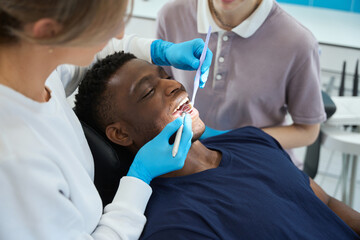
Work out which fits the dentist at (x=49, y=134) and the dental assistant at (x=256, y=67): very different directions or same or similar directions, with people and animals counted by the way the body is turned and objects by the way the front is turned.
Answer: very different directions

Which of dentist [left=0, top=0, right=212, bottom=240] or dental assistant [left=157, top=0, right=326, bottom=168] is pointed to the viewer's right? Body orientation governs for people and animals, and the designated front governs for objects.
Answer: dentist [left=0, top=0, right=212, bottom=240]

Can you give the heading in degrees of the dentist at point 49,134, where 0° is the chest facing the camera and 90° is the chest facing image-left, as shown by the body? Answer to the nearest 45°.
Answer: approximately 270°

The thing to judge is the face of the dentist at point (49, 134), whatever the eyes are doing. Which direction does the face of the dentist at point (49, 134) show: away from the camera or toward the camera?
away from the camera

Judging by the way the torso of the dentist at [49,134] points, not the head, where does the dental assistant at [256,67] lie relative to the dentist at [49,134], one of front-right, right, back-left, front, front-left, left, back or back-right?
front-left

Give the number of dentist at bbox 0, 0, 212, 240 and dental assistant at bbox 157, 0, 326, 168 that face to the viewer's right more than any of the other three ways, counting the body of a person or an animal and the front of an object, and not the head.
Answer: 1
